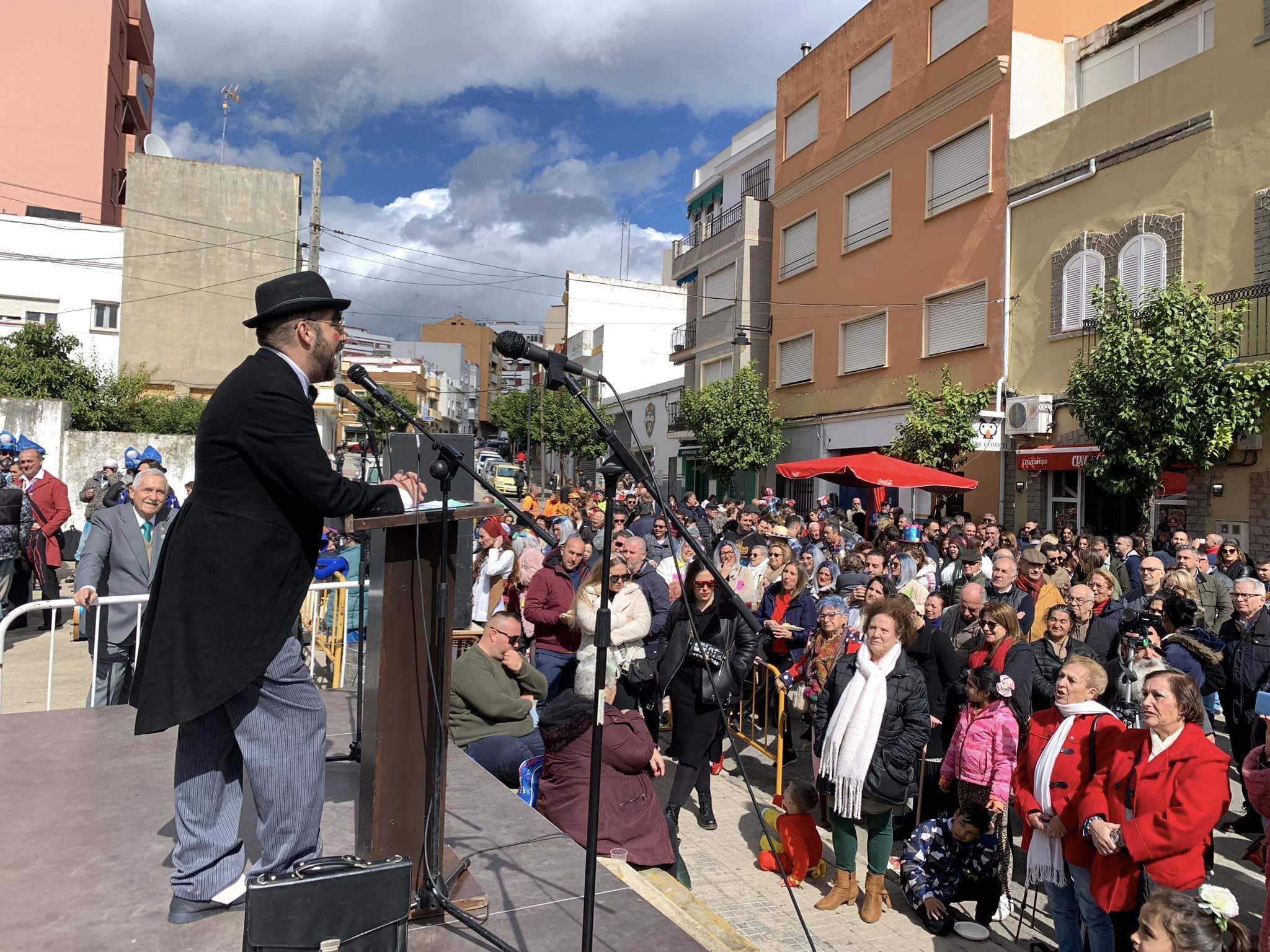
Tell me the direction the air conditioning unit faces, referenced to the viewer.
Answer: facing the viewer and to the left of the viewer

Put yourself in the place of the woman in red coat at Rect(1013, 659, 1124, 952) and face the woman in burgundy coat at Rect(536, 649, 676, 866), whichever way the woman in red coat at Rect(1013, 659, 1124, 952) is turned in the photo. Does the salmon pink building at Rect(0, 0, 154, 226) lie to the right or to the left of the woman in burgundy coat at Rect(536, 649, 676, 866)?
right

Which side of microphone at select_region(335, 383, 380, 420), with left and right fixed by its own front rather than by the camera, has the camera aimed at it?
left

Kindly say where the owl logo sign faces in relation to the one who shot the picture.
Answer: facing the viewer

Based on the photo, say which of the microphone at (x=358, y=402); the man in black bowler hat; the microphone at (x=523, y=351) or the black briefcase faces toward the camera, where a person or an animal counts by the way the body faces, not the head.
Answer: the black briefcase

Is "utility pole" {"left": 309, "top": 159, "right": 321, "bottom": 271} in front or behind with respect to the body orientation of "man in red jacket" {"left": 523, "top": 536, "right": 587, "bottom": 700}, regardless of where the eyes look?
behind

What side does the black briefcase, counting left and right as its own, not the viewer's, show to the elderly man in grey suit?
back

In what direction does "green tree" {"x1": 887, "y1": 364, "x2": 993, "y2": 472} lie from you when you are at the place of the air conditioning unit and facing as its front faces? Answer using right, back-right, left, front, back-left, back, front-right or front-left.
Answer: right

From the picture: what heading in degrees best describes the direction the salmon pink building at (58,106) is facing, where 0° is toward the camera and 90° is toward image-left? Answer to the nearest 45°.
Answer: approximately 270°

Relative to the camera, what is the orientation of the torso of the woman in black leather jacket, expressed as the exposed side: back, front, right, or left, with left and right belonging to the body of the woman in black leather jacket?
front

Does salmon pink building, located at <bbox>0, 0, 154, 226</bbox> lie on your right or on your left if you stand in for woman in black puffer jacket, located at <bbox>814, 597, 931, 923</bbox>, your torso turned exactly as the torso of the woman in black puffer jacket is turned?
on your right

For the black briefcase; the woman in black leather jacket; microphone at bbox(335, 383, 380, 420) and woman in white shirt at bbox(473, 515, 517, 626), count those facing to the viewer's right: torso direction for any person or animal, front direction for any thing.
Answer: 0

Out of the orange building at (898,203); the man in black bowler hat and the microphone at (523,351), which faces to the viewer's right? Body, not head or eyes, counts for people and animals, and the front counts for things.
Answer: the man in black bowler hat

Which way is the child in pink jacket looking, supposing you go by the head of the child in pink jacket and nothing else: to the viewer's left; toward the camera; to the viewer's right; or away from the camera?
to the viewer's left

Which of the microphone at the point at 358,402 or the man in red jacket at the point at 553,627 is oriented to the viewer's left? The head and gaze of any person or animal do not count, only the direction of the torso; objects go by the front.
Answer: the microphone

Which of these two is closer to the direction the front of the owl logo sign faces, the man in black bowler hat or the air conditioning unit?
the man in black bowler hat
